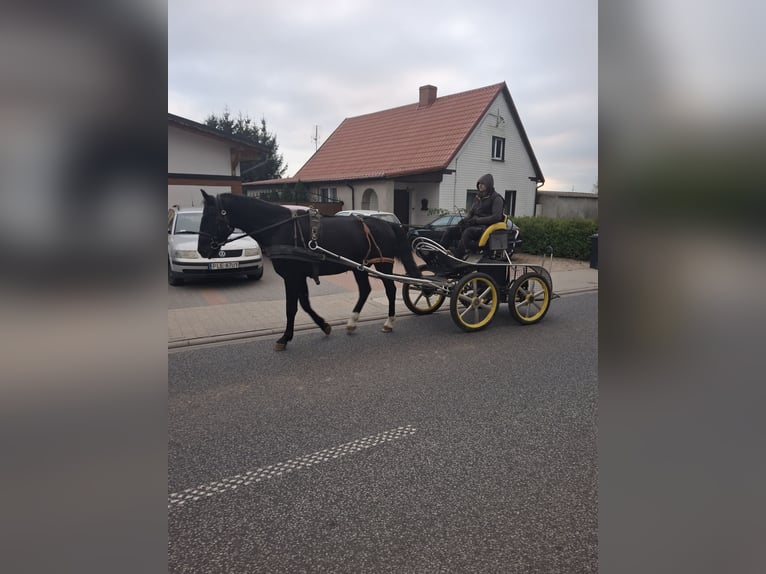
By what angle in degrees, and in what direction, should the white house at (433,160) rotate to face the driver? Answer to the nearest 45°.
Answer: approximately 45° to its left

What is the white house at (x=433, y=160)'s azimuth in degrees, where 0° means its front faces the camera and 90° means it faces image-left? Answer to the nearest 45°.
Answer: approximately 45°

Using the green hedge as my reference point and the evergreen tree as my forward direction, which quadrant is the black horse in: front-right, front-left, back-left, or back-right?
back-left

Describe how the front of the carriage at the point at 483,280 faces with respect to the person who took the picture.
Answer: facing the viewer and to the left of the viewer

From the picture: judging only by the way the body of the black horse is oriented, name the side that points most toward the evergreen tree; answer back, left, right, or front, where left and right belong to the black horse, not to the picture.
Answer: right

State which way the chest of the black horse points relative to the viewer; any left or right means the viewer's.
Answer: facing to the left of the viewer

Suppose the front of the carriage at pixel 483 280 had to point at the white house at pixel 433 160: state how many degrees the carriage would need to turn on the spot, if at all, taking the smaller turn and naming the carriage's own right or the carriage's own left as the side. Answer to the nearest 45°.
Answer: approximately 135° to the carriage's own right

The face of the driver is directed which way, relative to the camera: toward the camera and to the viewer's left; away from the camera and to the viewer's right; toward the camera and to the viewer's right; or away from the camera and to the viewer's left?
toward the camera and to the viewer's left
